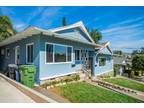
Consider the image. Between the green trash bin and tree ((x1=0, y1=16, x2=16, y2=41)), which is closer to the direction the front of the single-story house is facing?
the green trash bin

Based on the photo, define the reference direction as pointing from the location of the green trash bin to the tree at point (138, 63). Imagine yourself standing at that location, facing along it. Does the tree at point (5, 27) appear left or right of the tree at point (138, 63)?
left

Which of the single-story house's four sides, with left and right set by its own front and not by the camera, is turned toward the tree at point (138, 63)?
left
